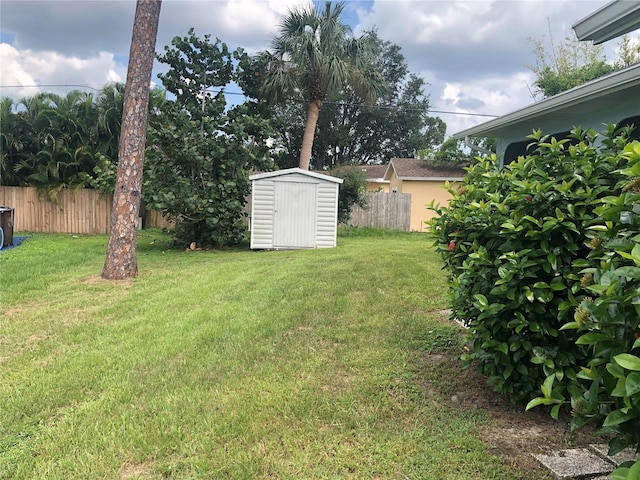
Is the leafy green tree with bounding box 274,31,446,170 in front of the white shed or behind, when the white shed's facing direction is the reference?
behind

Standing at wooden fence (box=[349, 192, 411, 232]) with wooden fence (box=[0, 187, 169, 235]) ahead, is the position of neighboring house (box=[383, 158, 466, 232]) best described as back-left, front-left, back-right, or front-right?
back-right

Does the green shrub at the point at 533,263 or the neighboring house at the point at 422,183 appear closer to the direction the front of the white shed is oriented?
the green shrub

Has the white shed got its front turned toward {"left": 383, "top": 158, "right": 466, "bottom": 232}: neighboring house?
no

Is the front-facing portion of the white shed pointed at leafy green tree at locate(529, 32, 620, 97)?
no

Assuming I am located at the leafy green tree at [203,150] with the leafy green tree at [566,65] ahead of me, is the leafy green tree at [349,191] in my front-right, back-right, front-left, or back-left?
front-left

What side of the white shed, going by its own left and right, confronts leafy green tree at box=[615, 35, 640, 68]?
left

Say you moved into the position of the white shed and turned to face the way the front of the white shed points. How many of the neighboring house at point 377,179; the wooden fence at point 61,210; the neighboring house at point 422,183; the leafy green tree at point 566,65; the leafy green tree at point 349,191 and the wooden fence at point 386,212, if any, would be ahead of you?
0

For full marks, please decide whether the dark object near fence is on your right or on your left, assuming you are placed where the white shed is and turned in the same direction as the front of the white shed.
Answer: on your right

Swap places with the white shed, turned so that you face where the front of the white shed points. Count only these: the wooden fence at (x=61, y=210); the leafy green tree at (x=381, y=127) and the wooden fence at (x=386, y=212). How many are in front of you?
0

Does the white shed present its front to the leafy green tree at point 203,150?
no

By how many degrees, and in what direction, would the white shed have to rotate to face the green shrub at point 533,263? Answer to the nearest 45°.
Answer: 0° — it already faces it

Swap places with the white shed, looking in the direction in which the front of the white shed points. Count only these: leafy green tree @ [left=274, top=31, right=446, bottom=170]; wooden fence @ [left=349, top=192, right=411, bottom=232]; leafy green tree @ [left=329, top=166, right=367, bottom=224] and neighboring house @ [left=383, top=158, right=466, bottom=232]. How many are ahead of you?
0

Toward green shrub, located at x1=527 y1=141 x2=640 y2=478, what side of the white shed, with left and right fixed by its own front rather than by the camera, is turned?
front

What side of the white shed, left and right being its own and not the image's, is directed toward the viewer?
front

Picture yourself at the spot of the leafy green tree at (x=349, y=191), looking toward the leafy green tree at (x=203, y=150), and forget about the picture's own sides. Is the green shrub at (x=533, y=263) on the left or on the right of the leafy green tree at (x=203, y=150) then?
left
